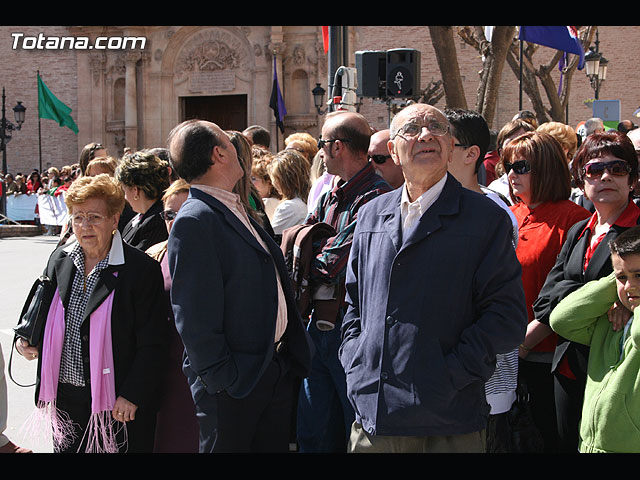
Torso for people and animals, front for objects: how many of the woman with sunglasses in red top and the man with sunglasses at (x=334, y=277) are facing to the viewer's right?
0

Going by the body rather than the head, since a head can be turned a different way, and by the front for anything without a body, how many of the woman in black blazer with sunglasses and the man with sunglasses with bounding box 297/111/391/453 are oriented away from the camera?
0

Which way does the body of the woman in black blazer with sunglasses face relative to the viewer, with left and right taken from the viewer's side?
facing the viewer and to the left of the viewer

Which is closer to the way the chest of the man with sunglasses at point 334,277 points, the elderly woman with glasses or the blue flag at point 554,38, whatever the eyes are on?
the elderly woman with glasses

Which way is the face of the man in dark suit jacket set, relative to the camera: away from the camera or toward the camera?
away from the camera

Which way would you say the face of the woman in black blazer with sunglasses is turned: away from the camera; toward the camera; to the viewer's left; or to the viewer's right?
toward the camera

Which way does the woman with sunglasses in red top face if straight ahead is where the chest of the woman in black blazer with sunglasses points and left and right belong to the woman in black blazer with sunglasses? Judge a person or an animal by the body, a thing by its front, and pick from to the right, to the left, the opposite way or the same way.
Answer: the same way

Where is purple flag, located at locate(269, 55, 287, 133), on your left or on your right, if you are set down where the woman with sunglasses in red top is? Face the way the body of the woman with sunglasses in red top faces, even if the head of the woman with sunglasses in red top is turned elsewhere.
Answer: on your right

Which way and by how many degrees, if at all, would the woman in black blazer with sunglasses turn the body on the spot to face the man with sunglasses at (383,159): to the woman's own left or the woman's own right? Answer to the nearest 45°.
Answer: approximately 90° to the woman's own right
